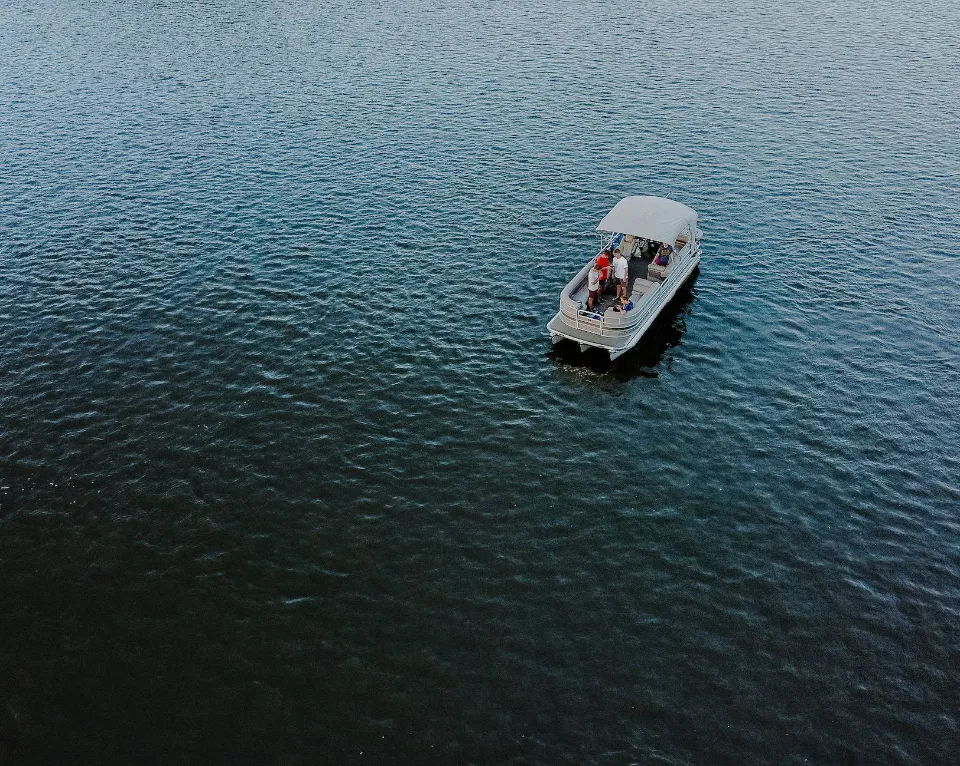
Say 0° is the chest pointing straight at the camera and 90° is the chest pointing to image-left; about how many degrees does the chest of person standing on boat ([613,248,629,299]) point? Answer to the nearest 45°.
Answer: approximately 45°

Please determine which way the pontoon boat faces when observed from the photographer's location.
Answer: facing the viewer and to the left of the viewer

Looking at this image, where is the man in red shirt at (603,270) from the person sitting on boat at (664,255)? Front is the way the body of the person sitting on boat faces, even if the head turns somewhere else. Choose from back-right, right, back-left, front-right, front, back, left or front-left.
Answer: front

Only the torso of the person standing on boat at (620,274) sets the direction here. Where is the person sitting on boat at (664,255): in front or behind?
behind

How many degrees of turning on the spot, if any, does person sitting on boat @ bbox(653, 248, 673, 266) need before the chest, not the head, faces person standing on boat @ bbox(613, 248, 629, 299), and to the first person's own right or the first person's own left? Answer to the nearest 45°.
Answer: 0° — they already face them

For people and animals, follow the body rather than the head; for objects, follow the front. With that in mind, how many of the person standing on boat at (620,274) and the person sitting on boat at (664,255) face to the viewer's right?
0

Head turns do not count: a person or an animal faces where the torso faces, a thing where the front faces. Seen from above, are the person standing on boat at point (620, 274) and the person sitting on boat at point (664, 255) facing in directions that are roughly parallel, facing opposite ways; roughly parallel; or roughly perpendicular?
roughly parallel

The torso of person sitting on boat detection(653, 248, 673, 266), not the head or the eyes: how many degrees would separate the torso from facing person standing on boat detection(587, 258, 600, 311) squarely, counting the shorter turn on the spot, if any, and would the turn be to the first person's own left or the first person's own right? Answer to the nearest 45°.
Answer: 0° — they already face them

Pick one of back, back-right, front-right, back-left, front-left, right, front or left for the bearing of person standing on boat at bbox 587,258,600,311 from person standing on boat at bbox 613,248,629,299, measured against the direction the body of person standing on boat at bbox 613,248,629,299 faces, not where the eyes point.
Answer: front
